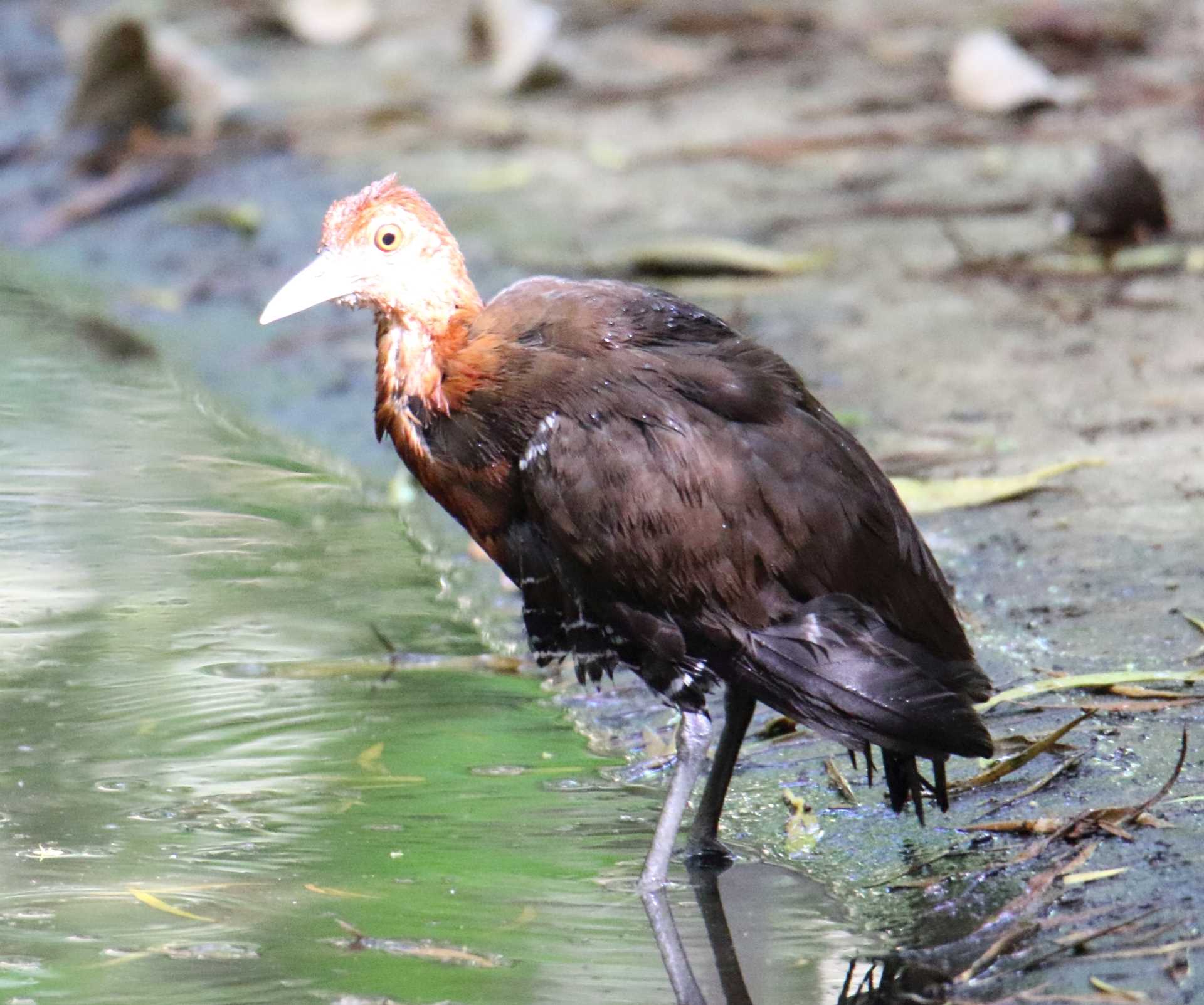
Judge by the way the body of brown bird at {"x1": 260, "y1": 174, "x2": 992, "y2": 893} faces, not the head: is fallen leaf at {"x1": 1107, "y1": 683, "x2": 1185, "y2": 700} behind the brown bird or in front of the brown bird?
behind

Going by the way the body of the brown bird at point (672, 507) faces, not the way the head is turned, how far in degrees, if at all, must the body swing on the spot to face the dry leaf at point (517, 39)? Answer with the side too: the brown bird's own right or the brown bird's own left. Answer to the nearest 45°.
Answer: approximately 90° to the brown bird's own right

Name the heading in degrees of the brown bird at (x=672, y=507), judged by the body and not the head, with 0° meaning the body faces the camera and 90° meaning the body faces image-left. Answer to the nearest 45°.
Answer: approximately 90°

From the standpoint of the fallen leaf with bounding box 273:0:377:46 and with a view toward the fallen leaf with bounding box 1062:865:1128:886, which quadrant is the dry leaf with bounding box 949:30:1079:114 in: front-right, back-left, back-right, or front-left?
front-left

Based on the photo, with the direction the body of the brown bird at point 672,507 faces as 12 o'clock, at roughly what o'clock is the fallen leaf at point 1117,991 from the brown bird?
The fallen leaf is roughly at 8 o'clock from the brown bird.

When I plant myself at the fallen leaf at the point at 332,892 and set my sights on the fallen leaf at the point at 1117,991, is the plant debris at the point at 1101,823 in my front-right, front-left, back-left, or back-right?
front-left

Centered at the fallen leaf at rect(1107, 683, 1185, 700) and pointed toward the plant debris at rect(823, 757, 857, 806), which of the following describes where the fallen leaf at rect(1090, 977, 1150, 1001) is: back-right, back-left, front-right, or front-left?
front-left

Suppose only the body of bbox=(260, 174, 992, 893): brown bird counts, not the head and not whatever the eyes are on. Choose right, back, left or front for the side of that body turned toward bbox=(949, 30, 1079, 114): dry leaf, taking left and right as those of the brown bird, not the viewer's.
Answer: right

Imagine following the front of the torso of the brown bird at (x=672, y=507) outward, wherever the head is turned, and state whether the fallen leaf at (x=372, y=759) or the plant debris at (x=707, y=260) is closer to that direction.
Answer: the fallen leaf

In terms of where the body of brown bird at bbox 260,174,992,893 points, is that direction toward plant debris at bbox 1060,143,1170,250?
no

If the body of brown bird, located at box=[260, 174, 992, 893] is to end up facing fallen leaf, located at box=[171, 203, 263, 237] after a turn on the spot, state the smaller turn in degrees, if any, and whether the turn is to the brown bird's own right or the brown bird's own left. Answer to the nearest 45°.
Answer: approximately 90° to the brown bird's own right

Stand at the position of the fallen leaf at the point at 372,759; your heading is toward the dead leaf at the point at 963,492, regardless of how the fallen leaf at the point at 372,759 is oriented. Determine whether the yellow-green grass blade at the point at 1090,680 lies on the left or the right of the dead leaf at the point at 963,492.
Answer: right
